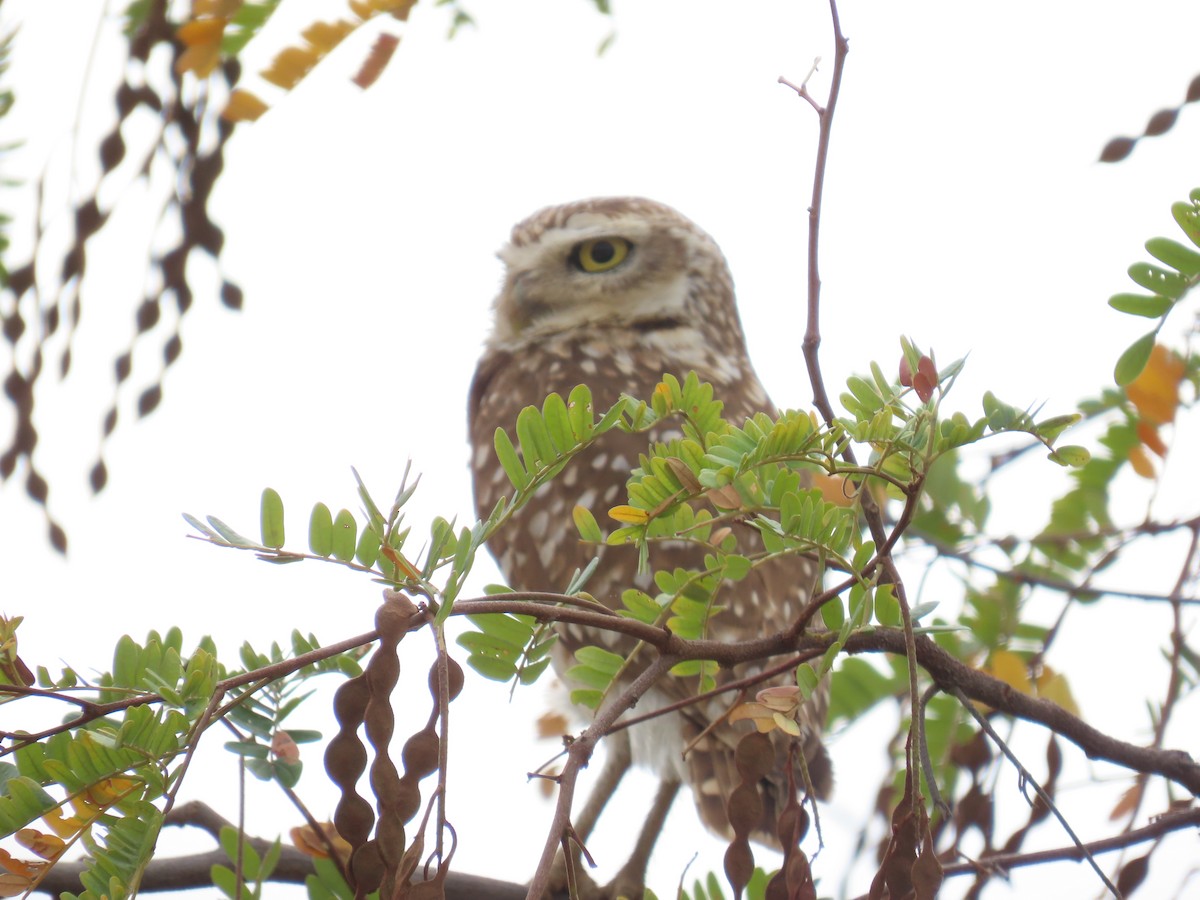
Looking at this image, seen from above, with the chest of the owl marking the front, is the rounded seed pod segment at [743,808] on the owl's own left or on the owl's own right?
on the owl's own left

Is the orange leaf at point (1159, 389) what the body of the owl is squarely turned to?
no
